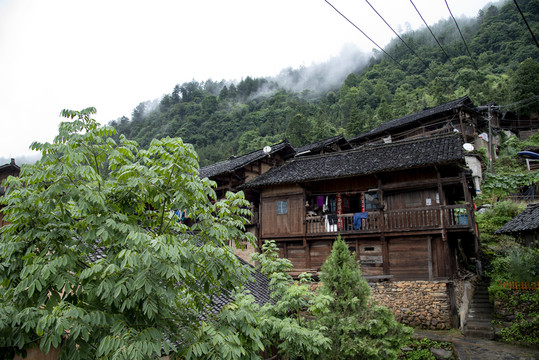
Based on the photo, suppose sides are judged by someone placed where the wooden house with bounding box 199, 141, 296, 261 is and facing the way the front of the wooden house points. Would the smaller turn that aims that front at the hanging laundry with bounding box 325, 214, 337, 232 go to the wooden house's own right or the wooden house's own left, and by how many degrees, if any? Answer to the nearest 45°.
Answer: approximately 90° to the wooden house's own left

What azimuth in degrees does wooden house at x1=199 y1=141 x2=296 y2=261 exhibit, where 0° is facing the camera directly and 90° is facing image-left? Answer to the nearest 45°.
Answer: approximately 45°

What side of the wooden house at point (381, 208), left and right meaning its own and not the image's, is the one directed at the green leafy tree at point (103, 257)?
front

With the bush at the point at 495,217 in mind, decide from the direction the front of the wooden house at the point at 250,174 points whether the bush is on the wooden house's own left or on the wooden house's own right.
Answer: on the wooden house's own left

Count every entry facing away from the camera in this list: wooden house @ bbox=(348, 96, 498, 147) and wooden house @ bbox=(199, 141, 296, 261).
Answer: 0

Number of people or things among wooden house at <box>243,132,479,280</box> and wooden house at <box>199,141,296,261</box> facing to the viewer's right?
0

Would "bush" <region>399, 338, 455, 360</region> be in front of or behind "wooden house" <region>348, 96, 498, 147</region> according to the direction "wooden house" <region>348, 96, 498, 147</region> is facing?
in front

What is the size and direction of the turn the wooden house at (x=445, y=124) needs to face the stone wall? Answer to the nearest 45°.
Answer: approximately 45° to its left

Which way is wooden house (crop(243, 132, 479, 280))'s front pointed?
toward the camera

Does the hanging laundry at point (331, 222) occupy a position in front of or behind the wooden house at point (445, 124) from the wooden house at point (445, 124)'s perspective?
in front
